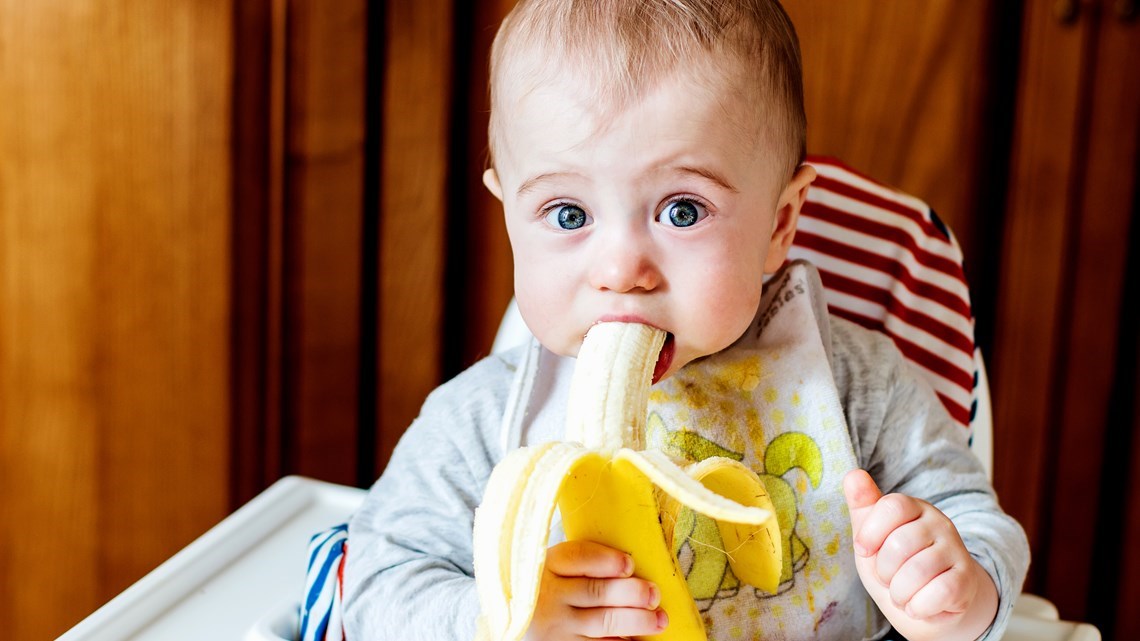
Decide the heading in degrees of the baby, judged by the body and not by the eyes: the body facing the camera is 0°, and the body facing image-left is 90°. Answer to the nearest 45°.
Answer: approximately 0°

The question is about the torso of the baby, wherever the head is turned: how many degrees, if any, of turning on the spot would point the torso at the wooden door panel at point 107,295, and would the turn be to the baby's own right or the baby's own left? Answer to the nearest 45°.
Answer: approximately 135° to the baby's own right

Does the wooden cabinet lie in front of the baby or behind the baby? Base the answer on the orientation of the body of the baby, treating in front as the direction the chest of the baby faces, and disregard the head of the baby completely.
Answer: behind
